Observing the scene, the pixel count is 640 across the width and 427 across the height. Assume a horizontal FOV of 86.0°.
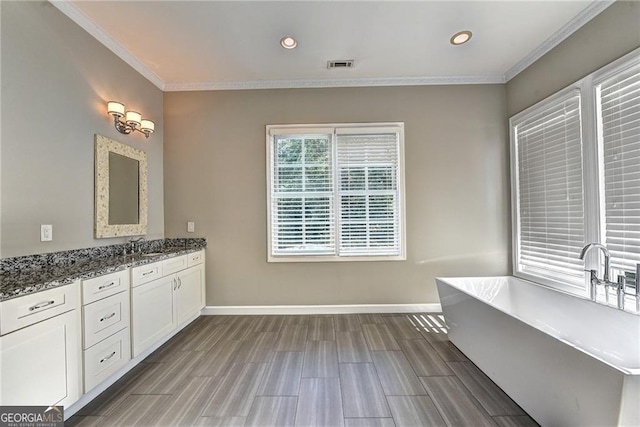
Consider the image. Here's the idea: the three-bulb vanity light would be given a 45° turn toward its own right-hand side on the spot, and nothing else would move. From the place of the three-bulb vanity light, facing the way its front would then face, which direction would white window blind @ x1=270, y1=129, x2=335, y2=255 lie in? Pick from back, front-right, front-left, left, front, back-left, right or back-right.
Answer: left

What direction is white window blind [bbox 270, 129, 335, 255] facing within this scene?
toward the camera

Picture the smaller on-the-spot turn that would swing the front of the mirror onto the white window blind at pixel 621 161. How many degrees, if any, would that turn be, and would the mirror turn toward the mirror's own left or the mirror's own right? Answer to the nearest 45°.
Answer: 0° — it already faces it

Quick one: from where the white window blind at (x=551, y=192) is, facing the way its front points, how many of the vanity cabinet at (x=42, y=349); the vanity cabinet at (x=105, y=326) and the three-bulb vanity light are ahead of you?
3

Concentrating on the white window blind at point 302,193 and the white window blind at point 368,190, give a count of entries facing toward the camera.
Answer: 2

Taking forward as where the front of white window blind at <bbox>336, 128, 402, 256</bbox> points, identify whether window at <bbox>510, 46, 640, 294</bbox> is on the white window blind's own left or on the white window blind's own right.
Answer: on the white window blind's own left

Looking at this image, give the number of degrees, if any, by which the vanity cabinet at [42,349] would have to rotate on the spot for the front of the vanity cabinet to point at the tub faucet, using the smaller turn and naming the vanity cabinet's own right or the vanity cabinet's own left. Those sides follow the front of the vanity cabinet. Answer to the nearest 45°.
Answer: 0° — it already faces it

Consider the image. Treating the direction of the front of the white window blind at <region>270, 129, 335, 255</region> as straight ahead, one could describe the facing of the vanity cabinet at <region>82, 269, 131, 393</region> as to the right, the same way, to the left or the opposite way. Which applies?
to the left

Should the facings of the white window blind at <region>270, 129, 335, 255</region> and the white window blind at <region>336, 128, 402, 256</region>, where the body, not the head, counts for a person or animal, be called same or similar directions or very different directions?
same or similar directions

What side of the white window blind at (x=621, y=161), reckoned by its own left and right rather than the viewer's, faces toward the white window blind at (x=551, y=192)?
right

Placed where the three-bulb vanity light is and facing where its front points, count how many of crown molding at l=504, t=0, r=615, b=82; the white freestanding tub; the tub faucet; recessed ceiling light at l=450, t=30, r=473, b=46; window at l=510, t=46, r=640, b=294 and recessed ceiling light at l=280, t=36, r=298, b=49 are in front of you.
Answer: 6

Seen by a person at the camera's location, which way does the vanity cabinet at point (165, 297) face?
facing the viewer and to the right of the viewer

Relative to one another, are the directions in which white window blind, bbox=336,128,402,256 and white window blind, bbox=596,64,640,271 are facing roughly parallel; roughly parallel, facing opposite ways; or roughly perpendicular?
roughly perpendicular

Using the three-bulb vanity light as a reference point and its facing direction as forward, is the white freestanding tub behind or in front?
in front

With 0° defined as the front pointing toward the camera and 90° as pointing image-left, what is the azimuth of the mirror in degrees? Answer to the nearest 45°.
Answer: approximately 315°

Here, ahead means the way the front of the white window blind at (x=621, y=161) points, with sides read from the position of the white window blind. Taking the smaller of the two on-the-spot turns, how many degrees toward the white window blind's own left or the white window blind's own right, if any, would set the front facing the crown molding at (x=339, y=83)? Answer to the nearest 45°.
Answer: approximately 45° to the white window blind's own right
